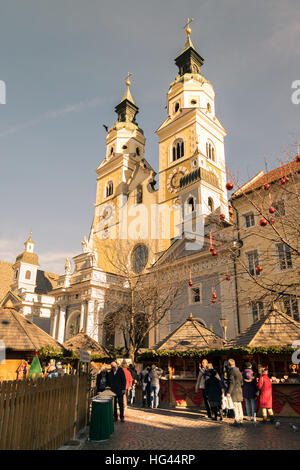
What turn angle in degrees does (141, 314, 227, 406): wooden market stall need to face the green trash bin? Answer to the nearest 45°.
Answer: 0° — it already faces it

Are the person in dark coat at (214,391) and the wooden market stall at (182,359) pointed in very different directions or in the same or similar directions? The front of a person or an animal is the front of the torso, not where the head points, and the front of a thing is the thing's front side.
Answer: very different directions

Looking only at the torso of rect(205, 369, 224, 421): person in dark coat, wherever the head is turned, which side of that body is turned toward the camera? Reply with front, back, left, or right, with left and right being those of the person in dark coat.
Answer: back

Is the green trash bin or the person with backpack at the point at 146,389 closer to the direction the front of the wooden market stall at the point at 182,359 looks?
the green trash bin

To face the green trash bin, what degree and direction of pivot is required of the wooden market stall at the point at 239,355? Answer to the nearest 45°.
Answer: approximately 45° to its right

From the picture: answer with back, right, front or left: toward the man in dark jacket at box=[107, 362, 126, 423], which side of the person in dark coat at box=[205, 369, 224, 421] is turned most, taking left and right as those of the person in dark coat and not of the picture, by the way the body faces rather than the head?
left

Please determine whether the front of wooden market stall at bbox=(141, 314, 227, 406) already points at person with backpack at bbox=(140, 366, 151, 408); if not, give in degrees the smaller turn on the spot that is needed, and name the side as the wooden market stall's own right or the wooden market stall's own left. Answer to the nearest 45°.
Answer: approximately 90° to the wooden market stall's own right

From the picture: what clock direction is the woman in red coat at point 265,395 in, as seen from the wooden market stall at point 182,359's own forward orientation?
The woman in red coat is roughly at 11 o'clock from the wooden market stall.

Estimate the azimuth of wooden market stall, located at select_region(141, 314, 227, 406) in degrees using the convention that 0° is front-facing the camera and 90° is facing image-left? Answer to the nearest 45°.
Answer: approximately 0°

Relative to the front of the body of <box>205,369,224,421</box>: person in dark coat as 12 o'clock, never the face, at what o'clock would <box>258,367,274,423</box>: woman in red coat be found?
The woman in red coat is roughly at 3 o'clock from the person in dark coat.

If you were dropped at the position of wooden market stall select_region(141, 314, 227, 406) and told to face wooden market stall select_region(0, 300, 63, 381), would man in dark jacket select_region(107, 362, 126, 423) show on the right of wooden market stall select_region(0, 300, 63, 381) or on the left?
left

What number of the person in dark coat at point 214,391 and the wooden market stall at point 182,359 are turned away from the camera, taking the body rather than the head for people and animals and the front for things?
1

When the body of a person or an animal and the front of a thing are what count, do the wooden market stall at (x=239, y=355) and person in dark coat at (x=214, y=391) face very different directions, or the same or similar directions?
very different directions

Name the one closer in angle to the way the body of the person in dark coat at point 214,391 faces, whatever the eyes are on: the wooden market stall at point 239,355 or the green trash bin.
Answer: the wooden market stall
